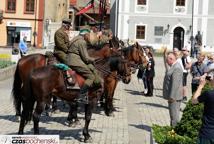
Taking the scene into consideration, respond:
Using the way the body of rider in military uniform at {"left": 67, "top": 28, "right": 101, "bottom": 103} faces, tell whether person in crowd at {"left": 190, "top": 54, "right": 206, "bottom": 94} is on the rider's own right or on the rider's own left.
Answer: on the rider's own left

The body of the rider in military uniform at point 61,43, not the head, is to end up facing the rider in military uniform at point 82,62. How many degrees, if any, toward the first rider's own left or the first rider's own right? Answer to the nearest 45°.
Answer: approximately 90° to the first rider's own right

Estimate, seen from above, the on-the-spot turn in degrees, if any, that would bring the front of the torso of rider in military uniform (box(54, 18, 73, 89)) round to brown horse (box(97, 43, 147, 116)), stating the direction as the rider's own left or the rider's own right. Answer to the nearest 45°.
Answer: approximately 45° to the rider's own left

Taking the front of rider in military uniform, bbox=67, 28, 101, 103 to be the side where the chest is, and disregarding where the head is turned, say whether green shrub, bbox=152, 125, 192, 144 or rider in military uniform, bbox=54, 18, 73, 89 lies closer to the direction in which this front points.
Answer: the green shrub

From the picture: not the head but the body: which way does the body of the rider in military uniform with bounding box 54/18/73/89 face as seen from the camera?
to the viewer's right

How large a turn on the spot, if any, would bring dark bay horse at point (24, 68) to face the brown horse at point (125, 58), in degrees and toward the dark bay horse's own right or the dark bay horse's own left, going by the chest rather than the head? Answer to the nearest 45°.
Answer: approximately 45° to the dark bay horse's own left

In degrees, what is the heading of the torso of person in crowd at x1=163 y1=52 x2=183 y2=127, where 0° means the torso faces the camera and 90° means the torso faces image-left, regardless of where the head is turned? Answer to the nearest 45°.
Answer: approximately 90°

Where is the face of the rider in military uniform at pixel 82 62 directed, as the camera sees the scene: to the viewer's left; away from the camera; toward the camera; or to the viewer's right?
to the viewer's right

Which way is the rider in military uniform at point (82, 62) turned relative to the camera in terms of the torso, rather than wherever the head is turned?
to the viewer's right
